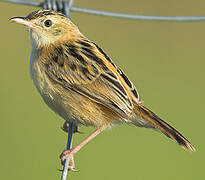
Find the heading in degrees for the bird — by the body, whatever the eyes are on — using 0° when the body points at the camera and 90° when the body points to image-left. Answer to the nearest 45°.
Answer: approximately 90°
